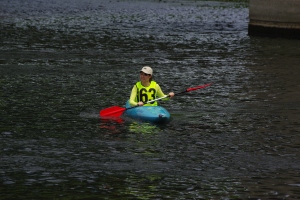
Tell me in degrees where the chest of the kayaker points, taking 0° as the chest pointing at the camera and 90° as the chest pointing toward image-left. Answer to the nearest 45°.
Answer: approximately 0°

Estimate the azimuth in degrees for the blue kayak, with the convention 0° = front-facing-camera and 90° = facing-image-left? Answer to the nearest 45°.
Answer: approximately 315°
